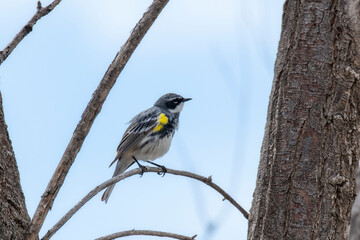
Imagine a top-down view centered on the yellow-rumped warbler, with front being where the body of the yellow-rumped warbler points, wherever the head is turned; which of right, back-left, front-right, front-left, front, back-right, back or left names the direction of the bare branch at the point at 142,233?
right

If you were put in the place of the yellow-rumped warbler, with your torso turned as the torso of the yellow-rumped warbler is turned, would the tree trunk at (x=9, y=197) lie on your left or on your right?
on your right

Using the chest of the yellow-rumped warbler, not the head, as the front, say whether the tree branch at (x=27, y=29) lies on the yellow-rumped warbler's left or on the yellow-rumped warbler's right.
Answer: on the yellow-rumped warbler's right

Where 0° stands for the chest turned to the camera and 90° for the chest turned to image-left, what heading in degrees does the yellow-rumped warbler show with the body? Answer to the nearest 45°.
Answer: approximately 270°
